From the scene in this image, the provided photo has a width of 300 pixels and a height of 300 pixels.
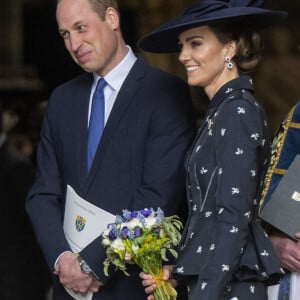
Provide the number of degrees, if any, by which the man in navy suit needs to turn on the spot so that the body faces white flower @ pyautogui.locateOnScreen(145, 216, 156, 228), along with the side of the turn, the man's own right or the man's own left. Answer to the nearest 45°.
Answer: approximately 45° to the man's own left

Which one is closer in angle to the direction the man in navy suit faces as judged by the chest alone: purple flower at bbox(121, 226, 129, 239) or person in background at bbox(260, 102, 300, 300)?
the purple flower

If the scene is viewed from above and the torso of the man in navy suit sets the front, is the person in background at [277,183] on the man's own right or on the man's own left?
on the man's own left

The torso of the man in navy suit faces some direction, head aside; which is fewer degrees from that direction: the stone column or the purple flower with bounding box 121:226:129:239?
the purple flower

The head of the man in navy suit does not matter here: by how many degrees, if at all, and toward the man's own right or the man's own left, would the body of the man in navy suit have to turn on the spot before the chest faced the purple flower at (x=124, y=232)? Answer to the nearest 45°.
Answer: approximately 45° to the man's own left

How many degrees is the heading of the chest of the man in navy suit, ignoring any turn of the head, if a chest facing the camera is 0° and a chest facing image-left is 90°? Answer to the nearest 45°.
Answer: approximately 45°

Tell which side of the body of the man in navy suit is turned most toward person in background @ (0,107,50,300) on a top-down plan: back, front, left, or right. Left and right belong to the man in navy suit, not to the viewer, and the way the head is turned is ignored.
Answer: right
